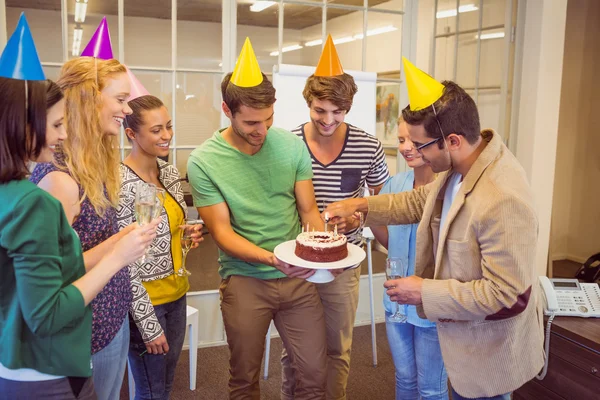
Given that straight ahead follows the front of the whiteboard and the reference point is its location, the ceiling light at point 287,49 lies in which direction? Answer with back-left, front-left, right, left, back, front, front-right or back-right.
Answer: back

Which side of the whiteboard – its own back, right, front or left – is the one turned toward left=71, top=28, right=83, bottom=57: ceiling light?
right

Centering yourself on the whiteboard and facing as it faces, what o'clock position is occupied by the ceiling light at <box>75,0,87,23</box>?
The ceiling light is roughly at 3 o'clock from the whiteboard.

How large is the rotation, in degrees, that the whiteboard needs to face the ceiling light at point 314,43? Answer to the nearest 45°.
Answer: approximately 180°

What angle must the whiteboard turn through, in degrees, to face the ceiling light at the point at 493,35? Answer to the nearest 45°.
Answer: approximately 135° to its left

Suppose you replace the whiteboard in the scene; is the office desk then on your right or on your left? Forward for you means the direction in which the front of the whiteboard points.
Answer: on your left

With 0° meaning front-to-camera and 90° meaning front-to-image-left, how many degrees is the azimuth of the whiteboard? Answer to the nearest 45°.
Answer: approximately 0°

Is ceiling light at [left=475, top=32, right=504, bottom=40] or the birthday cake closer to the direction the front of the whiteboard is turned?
the birthday cake
